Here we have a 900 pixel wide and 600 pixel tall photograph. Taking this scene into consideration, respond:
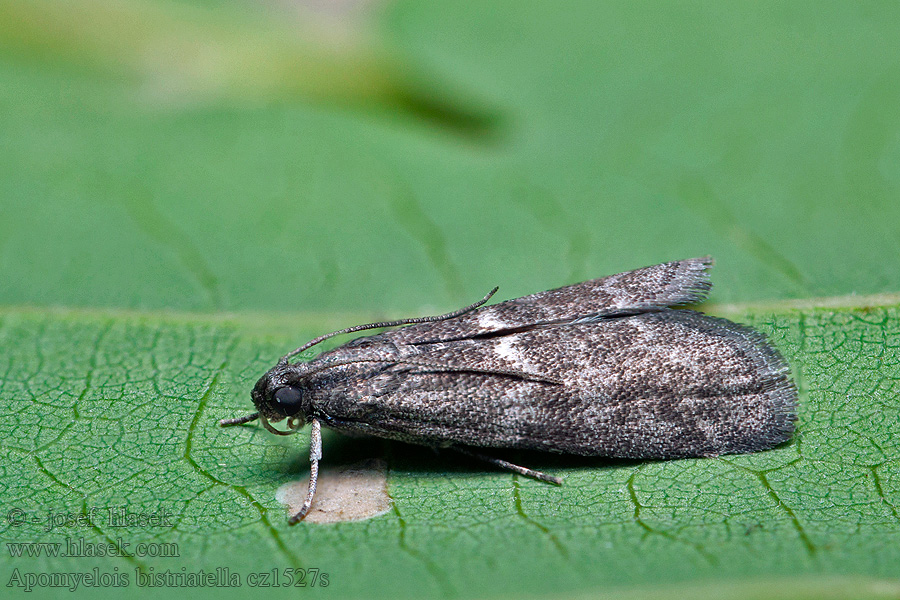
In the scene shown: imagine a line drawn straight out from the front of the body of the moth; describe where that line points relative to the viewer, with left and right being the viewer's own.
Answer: facing to the left of the viewer
